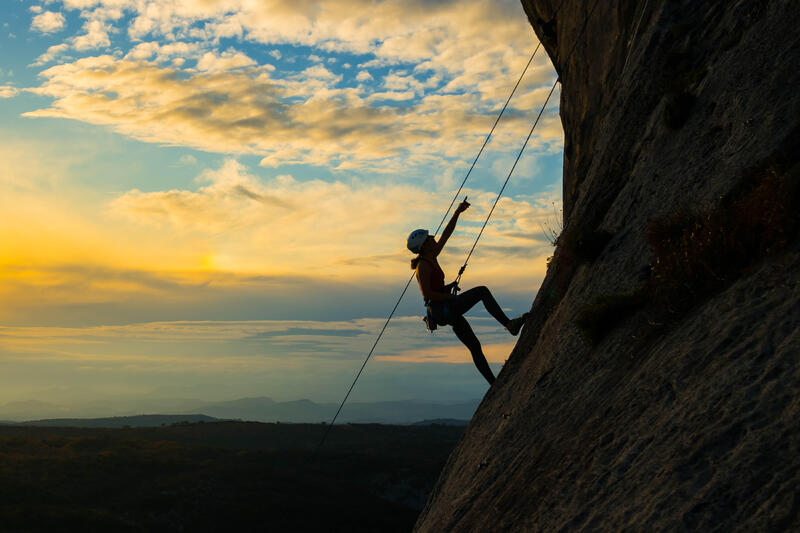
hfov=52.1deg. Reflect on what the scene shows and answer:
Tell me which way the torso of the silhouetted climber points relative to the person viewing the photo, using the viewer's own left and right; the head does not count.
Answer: facing to the right of the viewer
